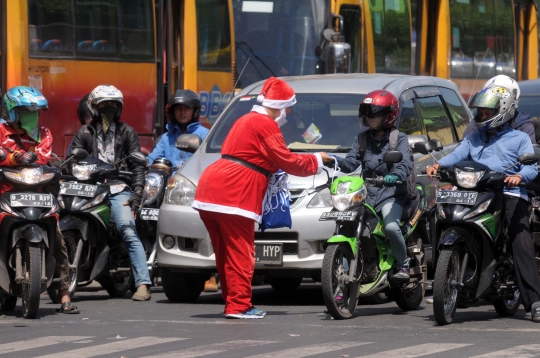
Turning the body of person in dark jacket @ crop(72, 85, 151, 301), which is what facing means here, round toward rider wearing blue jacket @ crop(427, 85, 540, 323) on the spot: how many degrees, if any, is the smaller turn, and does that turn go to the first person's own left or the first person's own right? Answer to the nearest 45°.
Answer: approximately 45° to the first person's own left

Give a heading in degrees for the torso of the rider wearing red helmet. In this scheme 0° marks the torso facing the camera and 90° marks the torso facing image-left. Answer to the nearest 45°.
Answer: approximately 45°

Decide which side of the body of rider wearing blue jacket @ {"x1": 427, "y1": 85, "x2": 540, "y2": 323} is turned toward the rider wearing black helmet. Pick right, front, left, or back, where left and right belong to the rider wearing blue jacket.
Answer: right

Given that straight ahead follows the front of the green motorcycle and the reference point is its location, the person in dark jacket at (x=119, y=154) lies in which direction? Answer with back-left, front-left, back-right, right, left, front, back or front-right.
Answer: right

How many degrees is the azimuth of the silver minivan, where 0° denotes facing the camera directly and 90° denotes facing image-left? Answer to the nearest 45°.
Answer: approximately 45°

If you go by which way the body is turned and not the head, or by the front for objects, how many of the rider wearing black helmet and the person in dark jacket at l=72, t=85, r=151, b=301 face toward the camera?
2

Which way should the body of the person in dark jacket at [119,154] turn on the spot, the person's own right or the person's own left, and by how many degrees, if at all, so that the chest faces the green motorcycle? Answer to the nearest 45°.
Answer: approximately 45° to the person's own left

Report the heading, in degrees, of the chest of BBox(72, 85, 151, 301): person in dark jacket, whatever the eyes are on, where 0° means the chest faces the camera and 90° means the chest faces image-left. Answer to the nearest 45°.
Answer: approximately 0°
